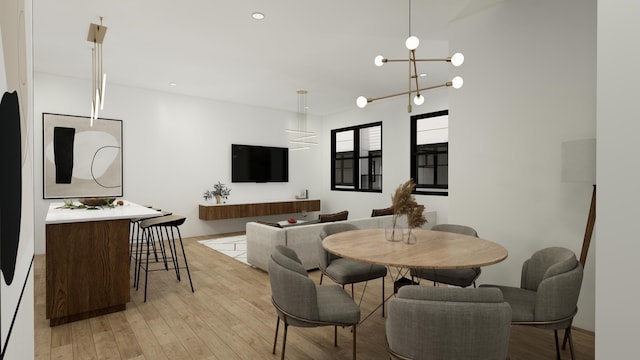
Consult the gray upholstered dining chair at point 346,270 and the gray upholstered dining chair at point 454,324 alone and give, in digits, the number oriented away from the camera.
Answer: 1

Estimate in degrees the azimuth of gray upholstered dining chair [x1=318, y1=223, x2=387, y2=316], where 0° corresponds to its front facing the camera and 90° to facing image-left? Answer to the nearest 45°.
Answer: approximately 315°

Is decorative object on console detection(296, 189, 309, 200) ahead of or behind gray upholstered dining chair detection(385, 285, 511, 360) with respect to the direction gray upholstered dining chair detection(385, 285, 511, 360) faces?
ahead

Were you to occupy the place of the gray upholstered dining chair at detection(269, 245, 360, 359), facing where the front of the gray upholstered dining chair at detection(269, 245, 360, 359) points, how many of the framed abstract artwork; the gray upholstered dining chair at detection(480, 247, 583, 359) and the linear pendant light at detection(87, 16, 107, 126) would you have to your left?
2

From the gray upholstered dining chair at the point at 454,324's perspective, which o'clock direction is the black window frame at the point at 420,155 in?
The black window frame is roughly at 12 o'clock from the gray upholstered dining chair.

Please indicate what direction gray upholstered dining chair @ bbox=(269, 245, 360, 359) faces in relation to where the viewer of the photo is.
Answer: facing away from the viewer and to the right of the viewer

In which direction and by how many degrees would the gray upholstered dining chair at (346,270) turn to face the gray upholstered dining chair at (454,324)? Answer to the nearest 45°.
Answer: approximately 45° to its right

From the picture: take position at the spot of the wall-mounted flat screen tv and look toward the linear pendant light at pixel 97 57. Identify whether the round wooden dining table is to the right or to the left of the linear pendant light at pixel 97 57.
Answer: left

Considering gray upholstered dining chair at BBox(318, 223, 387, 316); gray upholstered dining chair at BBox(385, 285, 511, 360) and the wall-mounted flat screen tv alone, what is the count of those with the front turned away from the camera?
1

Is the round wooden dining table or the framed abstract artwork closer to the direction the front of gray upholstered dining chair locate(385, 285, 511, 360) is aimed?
the round wooden dining table

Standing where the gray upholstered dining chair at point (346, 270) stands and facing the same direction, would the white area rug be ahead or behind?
behind

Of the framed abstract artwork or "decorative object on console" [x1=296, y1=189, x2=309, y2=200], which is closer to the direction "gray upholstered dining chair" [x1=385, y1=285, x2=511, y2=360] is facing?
the decorative object on console

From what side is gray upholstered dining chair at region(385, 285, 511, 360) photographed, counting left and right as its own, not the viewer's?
back

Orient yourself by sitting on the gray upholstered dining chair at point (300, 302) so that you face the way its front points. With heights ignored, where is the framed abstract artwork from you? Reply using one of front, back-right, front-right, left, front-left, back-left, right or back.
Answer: left

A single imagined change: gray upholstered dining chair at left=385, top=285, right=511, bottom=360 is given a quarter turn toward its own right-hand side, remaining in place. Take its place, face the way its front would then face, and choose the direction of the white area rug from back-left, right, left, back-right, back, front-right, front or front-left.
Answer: back-left

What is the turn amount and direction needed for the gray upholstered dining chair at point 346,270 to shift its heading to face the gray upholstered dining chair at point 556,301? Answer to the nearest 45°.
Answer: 0° — it already faces it

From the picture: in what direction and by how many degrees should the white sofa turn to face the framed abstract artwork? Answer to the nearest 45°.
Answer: approximately 45° to its left
